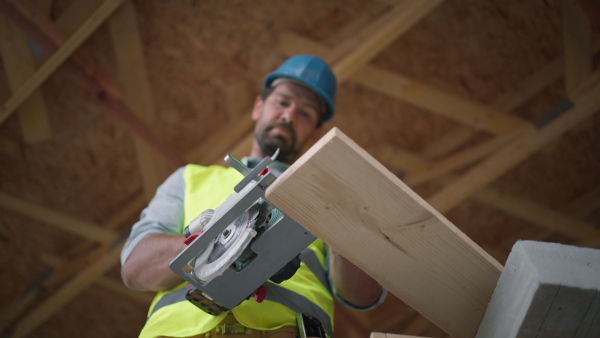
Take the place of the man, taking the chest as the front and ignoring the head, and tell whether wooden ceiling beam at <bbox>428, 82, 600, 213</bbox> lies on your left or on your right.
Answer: on your left

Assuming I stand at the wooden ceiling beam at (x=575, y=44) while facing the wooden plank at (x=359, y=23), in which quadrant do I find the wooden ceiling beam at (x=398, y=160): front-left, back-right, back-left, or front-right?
front-right

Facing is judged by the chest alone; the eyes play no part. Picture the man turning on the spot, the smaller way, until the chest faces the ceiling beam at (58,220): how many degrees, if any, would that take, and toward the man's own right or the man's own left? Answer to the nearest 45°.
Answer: approximately 135° to the man's own right

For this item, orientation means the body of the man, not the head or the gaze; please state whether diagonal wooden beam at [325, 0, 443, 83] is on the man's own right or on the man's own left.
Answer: on the man's own left

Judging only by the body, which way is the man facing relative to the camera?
toward the camera
